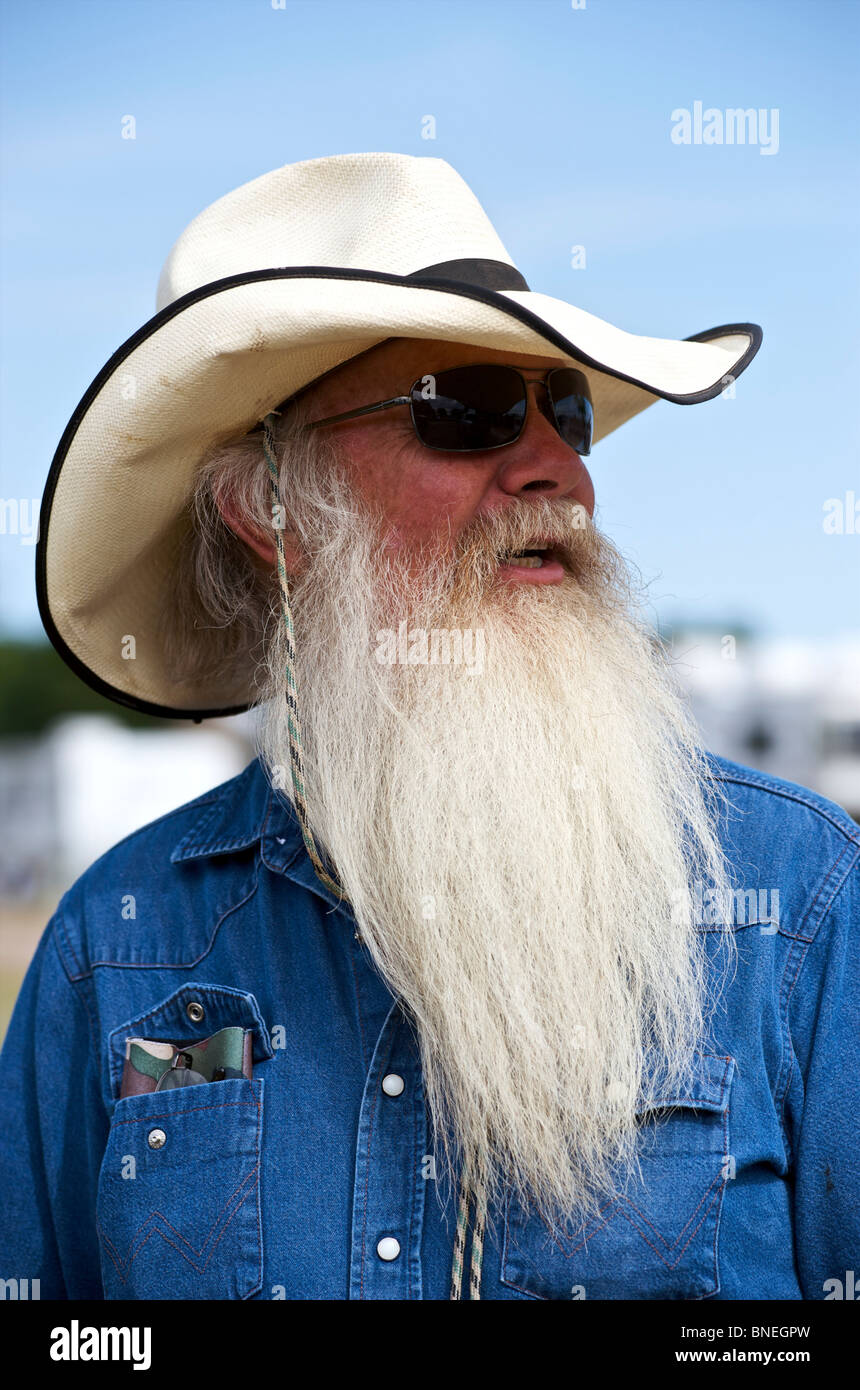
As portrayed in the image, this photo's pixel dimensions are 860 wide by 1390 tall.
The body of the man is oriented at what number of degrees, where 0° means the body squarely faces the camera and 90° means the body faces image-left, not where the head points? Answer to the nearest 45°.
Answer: approximately 0°

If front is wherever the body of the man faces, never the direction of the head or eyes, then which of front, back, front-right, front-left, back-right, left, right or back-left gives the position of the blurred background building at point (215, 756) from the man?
back

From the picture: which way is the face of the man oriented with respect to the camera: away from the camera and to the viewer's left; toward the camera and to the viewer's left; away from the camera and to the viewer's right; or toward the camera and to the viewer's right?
toward the camera and to the viewer's right
